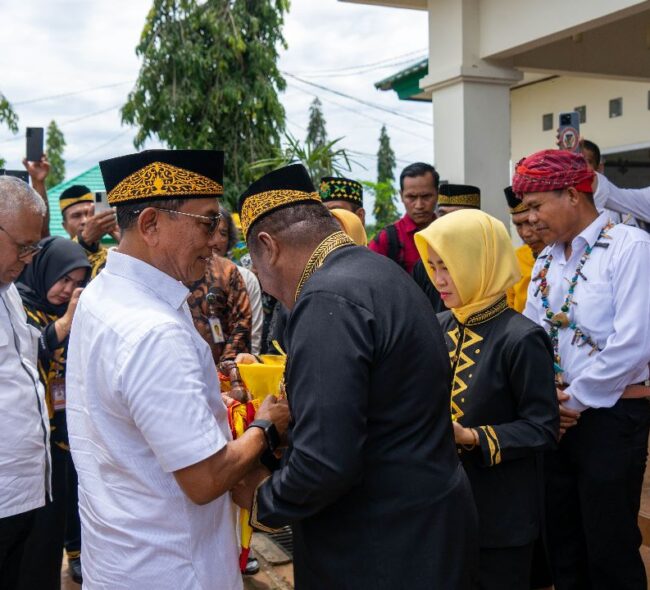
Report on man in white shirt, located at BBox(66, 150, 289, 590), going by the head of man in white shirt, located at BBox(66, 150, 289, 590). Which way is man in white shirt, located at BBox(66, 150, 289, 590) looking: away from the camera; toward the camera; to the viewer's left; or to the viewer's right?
to the viewer's right

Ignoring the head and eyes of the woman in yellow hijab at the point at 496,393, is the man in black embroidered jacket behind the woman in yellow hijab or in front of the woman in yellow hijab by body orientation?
in front

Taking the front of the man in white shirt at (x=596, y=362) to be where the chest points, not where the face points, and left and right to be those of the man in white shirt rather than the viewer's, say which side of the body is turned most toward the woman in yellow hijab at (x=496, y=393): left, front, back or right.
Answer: front

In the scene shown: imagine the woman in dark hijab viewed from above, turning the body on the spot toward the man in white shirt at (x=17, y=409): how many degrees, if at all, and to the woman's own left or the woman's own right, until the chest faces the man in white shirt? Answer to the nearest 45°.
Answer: approximately 45° to the woman's own right

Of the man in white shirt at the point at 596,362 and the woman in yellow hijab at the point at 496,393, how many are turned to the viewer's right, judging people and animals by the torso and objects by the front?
0

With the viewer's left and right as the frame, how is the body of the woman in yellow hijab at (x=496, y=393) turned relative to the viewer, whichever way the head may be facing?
facing the viewer and to the left of the viewer

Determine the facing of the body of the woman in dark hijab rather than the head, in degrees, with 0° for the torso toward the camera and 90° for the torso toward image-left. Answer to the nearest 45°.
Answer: approximately 315°

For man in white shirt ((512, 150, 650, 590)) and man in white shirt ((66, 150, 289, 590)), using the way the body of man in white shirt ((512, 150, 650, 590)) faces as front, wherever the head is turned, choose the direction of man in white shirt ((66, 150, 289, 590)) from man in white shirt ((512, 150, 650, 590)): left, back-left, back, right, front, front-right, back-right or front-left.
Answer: front

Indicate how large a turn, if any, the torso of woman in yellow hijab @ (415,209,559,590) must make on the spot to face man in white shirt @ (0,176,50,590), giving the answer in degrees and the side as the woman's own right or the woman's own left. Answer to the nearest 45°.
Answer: approximately 45° to the woman's own right

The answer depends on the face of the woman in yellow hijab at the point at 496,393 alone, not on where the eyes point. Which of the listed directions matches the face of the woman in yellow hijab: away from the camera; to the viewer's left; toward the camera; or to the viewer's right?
to the viewer's left

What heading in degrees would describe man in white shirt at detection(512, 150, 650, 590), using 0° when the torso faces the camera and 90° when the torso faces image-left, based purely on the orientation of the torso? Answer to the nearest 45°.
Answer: approximately 45°

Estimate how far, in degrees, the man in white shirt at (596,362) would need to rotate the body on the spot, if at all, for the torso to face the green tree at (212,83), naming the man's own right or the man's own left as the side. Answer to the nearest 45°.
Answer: approximately 90° to the man's own right

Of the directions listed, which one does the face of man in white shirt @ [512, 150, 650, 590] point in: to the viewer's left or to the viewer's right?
to the viewer's left
